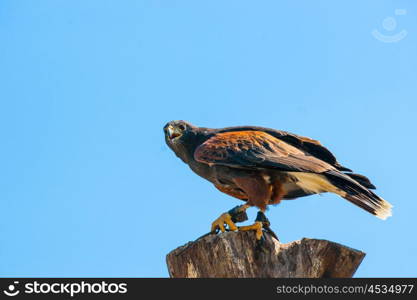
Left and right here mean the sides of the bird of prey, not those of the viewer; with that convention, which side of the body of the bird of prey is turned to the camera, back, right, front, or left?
left
